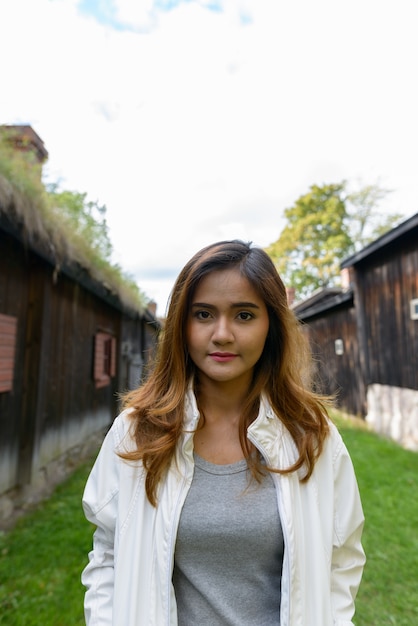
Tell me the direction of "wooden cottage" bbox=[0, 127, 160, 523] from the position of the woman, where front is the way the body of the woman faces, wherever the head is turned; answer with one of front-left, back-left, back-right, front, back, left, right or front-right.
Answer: back-right

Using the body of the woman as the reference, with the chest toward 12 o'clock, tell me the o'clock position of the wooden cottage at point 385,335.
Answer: The wooden cottage is roughly at 7 o'clock from the woman.

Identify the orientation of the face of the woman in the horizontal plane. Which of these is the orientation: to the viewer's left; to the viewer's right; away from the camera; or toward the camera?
toward the camera

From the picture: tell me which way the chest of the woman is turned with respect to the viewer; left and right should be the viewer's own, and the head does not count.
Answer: facing the viewer

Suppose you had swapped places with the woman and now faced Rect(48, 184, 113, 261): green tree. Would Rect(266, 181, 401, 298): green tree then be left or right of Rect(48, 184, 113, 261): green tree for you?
right

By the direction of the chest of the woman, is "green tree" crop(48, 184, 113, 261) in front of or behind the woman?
behind

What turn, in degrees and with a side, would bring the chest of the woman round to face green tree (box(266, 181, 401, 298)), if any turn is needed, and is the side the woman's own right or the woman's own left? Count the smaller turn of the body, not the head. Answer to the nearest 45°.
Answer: approximately 180°
